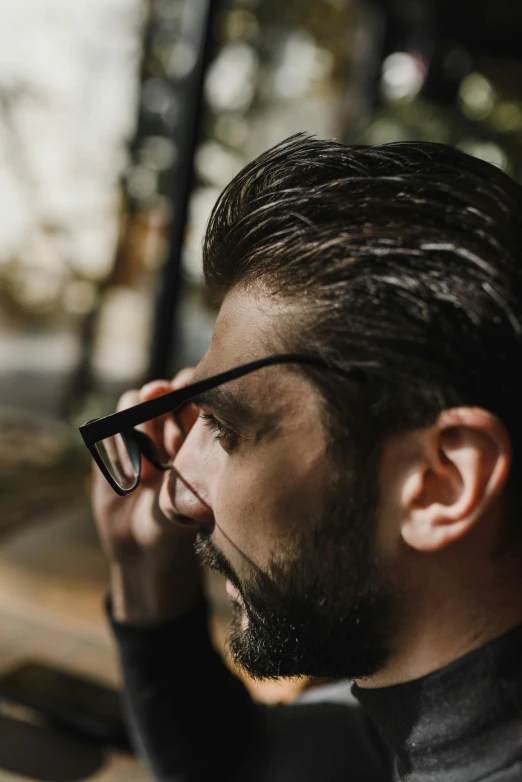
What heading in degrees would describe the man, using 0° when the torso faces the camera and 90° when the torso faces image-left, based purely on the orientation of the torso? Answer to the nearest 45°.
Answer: approximately 90°
